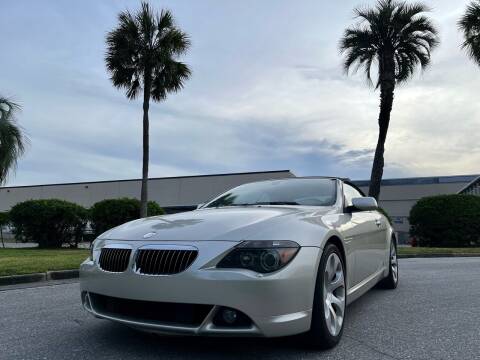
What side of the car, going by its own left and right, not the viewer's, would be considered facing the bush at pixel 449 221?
back

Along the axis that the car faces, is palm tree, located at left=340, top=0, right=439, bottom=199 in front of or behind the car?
behind

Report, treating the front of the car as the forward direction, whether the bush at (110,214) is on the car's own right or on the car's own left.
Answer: on the car's own right

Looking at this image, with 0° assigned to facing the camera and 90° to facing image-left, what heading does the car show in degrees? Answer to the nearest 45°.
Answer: approximately 45°

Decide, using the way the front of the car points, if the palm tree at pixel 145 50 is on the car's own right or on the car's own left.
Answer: on the car's own right

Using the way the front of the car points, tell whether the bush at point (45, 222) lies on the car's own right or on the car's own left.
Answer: on the car's own right

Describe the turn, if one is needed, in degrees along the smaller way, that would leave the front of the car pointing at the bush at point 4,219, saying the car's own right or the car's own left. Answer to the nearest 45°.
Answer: approximately 90° to the car's own right
